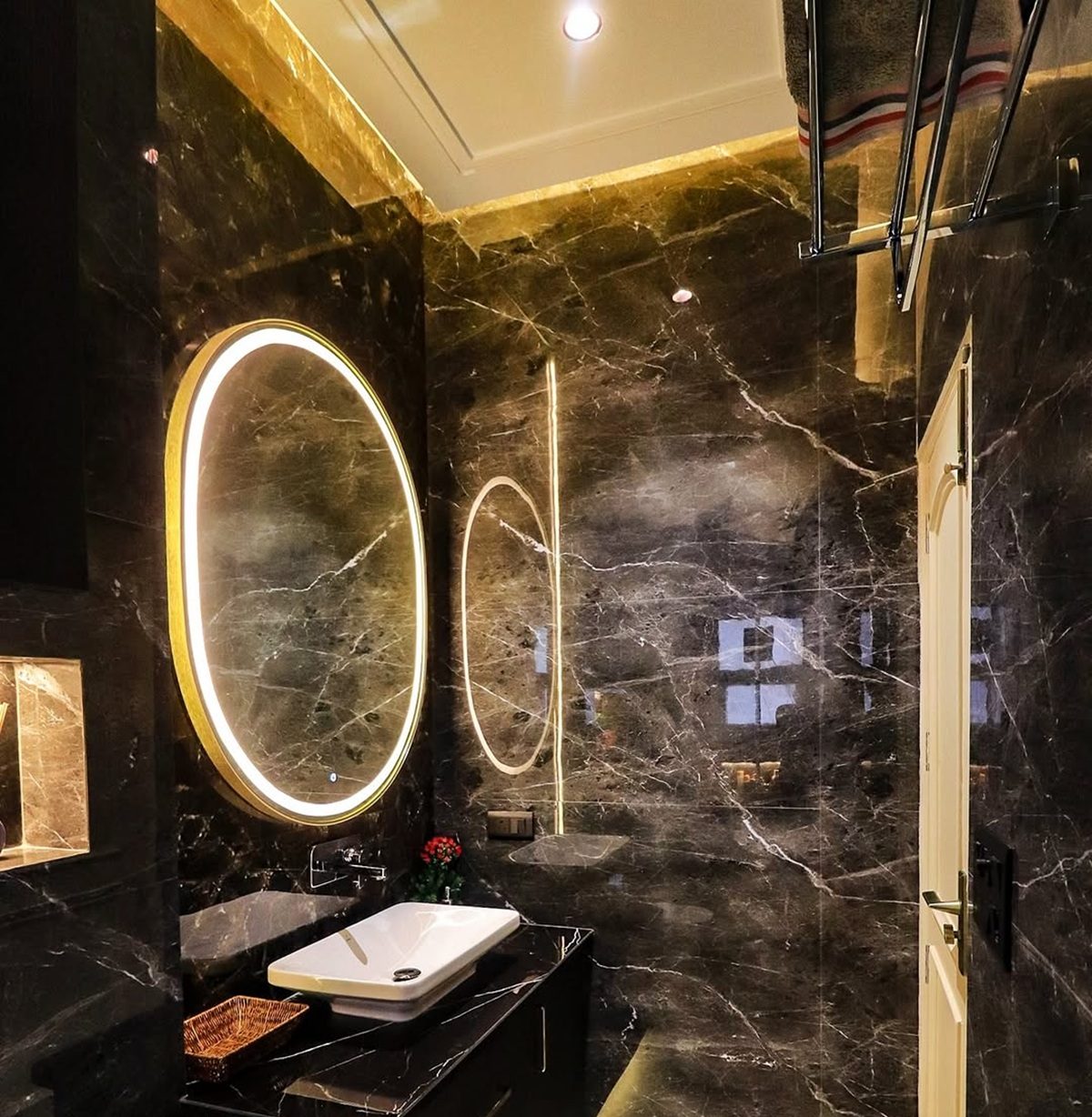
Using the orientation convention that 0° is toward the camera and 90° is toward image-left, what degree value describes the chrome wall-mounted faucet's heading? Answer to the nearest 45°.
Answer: approximately 315°

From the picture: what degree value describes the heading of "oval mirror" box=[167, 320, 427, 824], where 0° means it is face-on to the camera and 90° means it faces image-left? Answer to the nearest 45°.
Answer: approximately 315°

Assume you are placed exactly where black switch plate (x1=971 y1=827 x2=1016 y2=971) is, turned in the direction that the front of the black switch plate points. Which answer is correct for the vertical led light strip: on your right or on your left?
on your right

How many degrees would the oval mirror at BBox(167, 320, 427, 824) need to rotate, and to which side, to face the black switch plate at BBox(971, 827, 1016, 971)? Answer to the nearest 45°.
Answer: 0° — it already faces it

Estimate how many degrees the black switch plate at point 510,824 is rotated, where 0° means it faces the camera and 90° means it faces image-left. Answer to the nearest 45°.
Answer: approximately 0°
